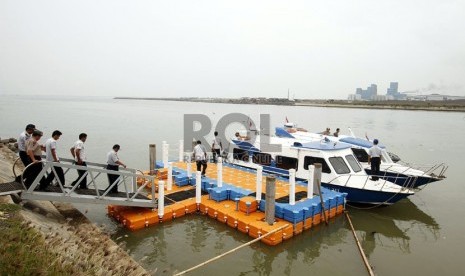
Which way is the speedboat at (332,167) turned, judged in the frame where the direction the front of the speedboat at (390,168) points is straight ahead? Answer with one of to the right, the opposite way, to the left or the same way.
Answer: the same way

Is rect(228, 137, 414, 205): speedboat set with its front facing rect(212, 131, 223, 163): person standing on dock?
no

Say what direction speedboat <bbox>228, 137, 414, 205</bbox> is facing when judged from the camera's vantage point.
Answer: facing the viewer and to the right of the viewer

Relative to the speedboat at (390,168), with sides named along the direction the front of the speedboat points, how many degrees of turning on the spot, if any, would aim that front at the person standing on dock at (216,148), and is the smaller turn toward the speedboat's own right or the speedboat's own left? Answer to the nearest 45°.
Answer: approximately 135° to the speedboat's own right
